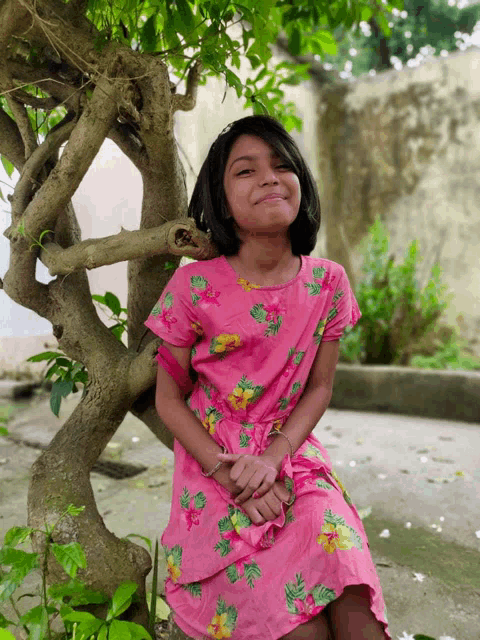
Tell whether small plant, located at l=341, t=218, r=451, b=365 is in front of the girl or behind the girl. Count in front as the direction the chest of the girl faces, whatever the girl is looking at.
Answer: behind

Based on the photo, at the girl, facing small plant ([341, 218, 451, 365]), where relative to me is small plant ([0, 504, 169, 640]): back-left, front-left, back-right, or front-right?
back-left

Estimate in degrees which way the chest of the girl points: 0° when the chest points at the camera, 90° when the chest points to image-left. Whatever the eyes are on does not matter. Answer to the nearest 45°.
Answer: approximately 0°
